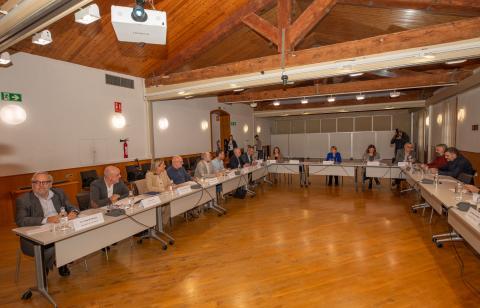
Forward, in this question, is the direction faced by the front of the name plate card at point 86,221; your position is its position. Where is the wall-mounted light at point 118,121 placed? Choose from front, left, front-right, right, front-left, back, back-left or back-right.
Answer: back-left

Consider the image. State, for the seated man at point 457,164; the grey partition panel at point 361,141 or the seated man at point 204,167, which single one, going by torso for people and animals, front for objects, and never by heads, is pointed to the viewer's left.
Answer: the seated man at point 457,164

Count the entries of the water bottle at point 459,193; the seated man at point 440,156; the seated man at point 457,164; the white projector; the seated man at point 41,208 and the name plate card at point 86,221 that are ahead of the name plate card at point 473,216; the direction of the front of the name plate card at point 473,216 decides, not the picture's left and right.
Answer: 3

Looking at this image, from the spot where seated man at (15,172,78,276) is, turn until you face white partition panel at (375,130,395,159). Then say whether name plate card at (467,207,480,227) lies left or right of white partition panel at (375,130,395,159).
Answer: right

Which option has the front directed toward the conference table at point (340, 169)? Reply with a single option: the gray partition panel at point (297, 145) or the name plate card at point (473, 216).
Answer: the gray partition panel

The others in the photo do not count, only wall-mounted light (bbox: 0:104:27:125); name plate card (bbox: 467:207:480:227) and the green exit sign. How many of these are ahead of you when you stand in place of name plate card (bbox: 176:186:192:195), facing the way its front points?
1

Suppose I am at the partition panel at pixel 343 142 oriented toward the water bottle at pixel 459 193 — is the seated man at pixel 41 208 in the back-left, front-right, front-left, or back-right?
front-right

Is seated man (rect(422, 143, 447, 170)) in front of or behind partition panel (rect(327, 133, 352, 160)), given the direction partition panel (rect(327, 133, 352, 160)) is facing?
in front

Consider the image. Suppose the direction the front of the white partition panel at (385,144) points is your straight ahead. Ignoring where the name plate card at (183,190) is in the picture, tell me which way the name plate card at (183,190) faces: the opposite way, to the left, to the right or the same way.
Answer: to the left

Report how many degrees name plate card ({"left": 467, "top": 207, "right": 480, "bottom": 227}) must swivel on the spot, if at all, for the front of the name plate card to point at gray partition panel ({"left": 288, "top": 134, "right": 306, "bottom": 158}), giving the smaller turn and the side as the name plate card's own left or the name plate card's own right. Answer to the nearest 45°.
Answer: approximately 90° to the name plate card's own right

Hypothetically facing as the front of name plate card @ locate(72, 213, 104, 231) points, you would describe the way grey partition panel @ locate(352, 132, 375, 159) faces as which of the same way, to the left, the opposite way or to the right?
to the right

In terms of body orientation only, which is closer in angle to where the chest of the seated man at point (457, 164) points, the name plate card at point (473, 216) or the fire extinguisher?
the fire extinguisher

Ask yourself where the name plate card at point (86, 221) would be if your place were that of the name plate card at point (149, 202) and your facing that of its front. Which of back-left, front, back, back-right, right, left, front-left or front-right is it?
right

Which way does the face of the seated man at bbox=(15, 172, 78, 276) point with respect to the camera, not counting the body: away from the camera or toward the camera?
toward the camera

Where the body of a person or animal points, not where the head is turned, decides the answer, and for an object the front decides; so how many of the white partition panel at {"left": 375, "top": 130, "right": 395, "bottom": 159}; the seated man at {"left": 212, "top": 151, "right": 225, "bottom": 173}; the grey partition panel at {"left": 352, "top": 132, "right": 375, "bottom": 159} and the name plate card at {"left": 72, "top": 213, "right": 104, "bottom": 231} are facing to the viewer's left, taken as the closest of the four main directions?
0
